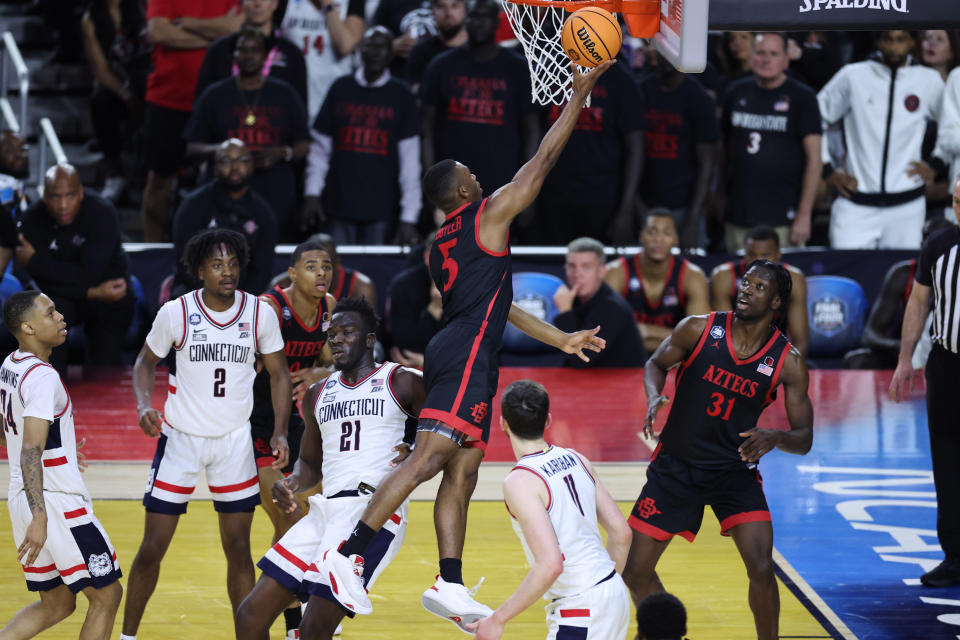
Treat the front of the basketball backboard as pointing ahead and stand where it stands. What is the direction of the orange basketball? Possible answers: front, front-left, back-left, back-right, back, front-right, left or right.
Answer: front-right

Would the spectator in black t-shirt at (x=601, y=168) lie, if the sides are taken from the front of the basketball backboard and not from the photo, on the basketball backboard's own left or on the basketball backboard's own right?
on the basketball backboard's own right

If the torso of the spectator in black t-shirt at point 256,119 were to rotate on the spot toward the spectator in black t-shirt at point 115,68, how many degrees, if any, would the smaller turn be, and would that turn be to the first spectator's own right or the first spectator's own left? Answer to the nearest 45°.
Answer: approximately 135° to the first spectator's own right

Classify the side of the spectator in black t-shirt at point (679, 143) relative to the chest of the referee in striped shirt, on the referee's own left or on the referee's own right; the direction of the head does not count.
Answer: on the referee's own right

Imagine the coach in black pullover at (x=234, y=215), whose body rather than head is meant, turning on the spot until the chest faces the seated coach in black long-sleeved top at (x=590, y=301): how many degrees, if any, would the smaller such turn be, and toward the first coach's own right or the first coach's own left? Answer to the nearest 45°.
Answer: approximately 90° to the first coach's own left
